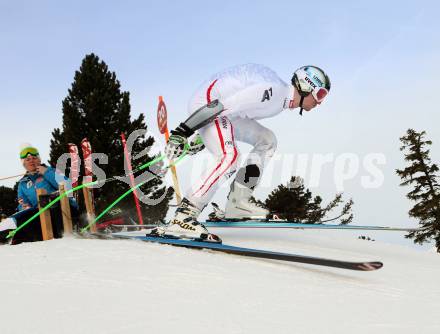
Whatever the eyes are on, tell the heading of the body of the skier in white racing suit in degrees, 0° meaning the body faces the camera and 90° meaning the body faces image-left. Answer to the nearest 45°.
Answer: approximately 270°

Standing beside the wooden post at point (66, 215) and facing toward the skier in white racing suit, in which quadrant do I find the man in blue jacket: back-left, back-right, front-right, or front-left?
back-left

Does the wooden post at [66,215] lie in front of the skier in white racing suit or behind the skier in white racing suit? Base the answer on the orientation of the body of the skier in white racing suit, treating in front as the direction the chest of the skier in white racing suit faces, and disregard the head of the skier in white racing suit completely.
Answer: behind

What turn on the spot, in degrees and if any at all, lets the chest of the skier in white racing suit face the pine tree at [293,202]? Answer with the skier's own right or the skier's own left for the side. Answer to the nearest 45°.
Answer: approximately 90° to the skier's own left

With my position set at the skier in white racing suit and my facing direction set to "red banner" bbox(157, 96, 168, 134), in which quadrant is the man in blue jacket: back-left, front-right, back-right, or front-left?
front-left

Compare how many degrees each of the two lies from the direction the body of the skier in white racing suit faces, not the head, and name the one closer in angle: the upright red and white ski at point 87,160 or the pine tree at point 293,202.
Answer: the pine tree

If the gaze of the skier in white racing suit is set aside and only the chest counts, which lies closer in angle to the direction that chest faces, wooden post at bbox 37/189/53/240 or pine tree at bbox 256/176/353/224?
the pine tree

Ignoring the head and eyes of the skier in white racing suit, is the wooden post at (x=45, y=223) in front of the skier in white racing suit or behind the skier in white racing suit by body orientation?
behind

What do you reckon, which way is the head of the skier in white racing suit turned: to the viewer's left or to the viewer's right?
to the viewer's right

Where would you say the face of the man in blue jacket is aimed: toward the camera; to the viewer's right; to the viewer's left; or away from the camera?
toward the camera
